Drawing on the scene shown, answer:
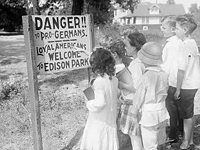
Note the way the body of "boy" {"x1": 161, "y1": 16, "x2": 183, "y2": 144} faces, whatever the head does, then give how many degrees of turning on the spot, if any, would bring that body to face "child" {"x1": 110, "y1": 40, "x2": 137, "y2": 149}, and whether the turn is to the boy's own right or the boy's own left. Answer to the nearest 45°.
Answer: approximately 45° to the boy's own left

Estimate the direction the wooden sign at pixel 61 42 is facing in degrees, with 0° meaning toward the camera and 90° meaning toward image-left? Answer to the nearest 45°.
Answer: approximately 0°

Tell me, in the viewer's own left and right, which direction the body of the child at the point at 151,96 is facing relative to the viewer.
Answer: facing away from the viewer and to the left of the viewer

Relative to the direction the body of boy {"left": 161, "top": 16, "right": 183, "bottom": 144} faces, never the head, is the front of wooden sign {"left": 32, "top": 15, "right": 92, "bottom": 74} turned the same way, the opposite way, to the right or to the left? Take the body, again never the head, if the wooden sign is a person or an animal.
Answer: to the left

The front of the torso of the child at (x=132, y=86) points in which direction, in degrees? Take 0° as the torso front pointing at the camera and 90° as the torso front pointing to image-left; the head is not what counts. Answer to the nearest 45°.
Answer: approximately 90°

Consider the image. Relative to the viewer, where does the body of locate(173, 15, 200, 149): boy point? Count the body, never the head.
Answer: to the viewer's left

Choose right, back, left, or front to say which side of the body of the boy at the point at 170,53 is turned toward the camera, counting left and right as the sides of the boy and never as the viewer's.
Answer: left

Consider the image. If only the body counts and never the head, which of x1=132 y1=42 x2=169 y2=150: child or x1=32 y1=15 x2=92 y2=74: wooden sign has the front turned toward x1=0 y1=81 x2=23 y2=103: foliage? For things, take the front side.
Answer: the child

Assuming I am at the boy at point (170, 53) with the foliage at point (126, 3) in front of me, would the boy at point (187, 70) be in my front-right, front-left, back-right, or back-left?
back-right

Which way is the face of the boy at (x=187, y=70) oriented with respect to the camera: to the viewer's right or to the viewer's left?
to the viewer's left
